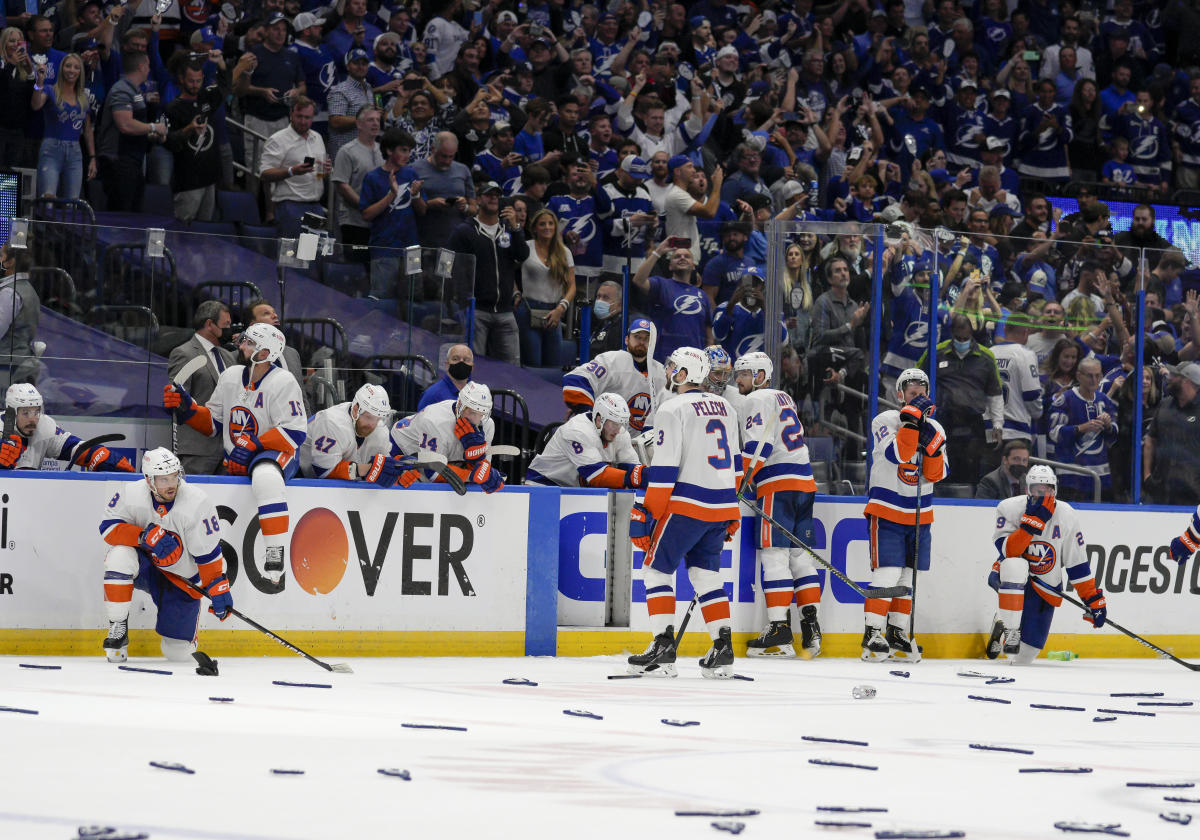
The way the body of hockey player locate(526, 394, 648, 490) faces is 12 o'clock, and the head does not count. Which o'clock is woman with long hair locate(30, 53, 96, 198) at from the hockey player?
The woman with long hair is roughly at 5 o'clock from the hockey player.

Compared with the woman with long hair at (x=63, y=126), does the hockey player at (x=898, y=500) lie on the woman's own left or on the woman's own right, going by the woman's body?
on the woman's own left

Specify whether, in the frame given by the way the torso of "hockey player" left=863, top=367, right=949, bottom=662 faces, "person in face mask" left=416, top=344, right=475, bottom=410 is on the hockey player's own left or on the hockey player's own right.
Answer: on the hockey player's own right

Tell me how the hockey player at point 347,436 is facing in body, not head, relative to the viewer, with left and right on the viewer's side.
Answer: facing the viewer and to the right of the viewer

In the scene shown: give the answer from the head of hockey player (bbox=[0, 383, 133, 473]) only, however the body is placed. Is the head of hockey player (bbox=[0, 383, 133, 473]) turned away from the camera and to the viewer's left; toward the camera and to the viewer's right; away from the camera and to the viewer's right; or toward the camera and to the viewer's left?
toward the camera and to the viewer's right

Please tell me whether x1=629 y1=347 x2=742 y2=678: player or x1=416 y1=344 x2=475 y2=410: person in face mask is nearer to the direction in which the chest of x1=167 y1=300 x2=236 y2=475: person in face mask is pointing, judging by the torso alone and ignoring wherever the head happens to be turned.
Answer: the player

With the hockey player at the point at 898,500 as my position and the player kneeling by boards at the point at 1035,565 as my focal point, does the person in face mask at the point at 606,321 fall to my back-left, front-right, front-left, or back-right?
back-left

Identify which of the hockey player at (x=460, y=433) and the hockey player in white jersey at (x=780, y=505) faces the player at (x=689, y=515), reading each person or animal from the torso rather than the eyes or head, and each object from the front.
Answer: the hockey player

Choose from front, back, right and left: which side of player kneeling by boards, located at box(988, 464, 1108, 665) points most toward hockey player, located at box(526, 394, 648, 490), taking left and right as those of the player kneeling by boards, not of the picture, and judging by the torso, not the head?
right

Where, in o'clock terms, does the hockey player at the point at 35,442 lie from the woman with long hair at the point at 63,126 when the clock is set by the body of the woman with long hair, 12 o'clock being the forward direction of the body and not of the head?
The hockey player is roughly at 12 o'clock from the woman with long hair.
